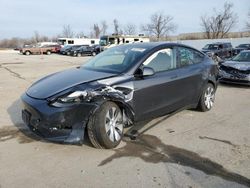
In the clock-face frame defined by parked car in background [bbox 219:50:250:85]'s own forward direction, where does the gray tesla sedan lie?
The gray tesla sedan is roughly at 11 o'clock from the parked car in background.

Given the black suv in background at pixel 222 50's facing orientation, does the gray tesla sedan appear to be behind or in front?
in front

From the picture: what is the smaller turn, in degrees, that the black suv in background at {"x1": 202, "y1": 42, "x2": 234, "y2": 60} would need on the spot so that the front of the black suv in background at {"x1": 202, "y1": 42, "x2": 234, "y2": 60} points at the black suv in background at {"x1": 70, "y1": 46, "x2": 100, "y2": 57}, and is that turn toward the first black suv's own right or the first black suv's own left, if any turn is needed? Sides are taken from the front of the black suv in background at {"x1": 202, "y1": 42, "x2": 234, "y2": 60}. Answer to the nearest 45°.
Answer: approximately 90° to the first black suv's own right

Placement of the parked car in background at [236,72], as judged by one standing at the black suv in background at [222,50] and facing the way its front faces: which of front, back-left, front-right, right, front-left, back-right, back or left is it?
front-left

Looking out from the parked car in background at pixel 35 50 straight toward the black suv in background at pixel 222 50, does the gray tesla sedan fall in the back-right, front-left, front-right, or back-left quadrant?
front-right

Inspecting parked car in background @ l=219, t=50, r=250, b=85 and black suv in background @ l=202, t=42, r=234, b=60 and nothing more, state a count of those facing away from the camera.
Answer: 0

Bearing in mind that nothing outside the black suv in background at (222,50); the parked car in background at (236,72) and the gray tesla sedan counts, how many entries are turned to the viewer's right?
0

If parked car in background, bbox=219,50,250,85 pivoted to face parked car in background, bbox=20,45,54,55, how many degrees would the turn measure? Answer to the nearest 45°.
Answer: approximately 90° to its right

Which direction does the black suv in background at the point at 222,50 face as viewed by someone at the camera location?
facing the viewer and to the left of the viewer

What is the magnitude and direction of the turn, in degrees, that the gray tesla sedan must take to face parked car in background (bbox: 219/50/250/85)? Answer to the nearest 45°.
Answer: approximately 180°

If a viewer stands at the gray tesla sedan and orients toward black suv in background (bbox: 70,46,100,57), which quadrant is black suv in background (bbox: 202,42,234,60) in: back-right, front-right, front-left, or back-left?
front-right

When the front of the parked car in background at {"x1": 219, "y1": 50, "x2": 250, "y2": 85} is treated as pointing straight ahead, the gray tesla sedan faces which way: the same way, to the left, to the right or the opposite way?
the same way

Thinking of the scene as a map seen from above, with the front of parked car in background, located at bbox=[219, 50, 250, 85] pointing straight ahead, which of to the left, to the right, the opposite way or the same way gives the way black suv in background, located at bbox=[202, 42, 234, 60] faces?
the same way

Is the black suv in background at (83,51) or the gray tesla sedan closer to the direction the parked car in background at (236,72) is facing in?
the gray tesla sedan

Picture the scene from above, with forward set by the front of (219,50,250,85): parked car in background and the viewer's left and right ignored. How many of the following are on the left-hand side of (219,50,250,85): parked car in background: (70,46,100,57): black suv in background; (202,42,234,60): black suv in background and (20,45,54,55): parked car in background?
0

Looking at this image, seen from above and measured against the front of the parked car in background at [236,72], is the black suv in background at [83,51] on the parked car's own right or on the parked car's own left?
on the parked car's own right

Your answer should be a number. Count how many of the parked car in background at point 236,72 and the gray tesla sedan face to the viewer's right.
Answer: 0

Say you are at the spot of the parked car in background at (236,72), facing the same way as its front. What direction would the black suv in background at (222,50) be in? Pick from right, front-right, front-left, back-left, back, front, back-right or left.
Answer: back-right
